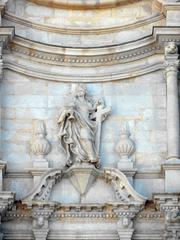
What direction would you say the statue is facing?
toward the camera
